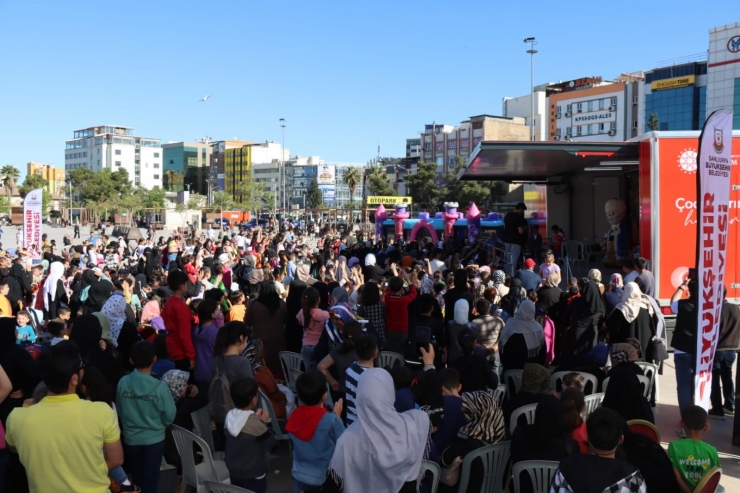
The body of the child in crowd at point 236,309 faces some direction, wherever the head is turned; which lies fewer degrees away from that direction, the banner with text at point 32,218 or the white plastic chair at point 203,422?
the banner with text

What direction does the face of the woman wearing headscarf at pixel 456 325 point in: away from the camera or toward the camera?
away from the camera

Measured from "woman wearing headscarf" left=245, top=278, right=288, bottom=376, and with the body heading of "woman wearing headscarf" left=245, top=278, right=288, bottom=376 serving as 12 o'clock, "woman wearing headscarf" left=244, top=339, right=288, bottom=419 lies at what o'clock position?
"woman wearing headscarf" left=244, top=339, right=288, bottom=419 is roughly at 6 o'clock from "woman wearing headscarf" left=245, top=278, right=288, bottom=376.

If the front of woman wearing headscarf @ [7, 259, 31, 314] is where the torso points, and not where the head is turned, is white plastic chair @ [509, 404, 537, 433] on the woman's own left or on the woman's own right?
on the woman's own right

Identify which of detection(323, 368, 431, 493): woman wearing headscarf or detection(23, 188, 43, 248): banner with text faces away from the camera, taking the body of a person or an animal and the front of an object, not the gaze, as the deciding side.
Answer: the woman wearing headscarf

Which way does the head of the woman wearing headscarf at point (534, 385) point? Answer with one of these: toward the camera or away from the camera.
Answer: away from the camera

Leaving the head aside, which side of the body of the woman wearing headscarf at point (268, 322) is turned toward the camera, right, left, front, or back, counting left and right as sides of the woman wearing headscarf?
back

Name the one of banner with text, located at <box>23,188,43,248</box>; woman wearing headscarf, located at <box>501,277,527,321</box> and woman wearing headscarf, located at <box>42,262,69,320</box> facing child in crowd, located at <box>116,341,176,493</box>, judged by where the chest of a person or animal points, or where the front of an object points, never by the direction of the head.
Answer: the banner with text

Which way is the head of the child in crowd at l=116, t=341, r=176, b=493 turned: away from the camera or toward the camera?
away from the camera

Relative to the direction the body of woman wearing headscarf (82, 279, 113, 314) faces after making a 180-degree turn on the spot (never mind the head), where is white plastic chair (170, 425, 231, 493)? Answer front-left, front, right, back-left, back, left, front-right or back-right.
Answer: front-left

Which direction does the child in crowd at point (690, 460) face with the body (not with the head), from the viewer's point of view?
away from the camera

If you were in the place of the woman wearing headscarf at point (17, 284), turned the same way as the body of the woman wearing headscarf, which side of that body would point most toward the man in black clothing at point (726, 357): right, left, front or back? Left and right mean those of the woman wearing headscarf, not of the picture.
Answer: right

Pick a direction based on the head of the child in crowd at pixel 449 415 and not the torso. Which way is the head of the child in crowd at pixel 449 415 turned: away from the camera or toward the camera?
away from the camera
